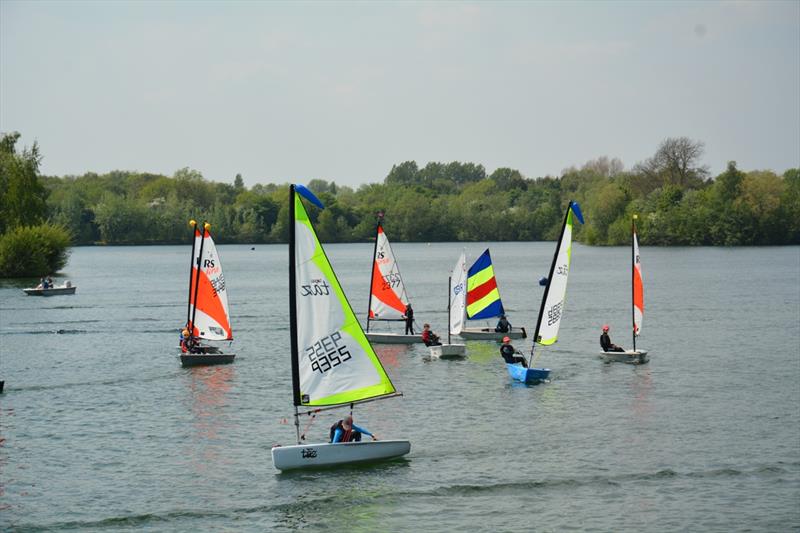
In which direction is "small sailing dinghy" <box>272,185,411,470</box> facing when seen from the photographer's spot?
facing to the left of the viewer

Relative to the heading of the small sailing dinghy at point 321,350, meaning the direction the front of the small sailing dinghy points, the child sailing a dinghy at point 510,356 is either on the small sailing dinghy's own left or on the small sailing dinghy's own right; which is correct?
on the small sailing dinghy's own right

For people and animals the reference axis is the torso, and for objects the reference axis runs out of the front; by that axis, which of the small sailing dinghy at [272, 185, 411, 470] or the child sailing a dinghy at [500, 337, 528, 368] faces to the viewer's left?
the small sailing dinghy

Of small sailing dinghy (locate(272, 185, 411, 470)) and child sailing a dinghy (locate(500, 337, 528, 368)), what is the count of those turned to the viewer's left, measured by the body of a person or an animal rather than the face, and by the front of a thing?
1
